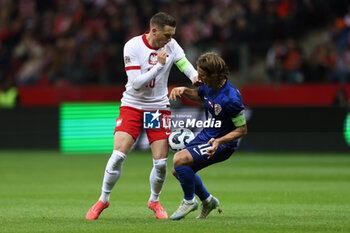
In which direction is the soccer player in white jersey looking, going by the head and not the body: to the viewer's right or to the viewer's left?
to the viewer's right

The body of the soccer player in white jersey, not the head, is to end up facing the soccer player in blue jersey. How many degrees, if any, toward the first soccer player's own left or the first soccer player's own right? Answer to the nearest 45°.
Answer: approximately 45° to the first soccer player's own left

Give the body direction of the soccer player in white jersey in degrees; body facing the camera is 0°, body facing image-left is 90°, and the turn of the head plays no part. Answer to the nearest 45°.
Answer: approximately 0°

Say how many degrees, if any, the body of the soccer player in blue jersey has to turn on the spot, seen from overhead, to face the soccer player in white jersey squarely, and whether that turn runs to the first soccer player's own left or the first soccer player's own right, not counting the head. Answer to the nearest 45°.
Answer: approximately 90° to the first soccer player's own right

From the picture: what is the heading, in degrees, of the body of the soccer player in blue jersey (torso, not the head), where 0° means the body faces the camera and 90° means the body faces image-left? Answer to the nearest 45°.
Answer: approximately 45°
